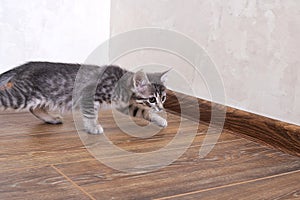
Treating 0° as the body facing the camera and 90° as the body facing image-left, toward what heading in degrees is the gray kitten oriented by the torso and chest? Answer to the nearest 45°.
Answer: approximately 270°

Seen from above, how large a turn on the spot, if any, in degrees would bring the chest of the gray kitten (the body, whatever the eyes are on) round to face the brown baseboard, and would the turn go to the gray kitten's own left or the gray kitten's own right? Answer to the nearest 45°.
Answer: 0° — it already faces it
